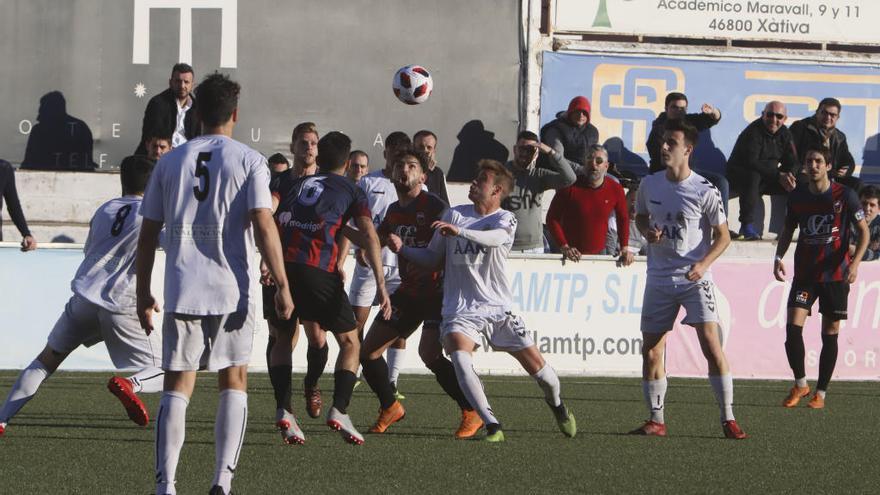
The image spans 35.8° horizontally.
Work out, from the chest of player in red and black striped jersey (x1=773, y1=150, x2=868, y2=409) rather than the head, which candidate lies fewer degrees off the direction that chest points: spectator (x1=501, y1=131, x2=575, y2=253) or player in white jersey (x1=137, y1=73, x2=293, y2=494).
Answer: the player in white jersey

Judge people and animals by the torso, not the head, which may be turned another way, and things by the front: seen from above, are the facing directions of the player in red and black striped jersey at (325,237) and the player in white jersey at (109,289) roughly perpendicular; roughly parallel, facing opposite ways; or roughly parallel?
roughly parallel

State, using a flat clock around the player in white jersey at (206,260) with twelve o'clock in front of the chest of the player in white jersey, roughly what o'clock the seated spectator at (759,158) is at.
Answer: The seated spectator is roughly at 1 o'clock from the player in white jersey.

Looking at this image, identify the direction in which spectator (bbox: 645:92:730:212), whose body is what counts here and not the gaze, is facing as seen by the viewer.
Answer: toward the camera

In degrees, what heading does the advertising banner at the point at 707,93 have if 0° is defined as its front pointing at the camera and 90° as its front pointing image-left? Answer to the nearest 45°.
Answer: approximately 0°

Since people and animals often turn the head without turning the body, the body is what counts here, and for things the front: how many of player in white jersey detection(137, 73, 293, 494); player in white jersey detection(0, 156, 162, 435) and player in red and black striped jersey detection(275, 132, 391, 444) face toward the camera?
0

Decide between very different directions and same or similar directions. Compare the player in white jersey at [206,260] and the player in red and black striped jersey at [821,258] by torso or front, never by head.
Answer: very different directions

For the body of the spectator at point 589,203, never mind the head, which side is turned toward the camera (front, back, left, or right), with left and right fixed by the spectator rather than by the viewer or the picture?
front

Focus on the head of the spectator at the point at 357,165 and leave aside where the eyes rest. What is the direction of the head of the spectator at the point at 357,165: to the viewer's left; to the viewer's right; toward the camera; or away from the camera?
toward the camera

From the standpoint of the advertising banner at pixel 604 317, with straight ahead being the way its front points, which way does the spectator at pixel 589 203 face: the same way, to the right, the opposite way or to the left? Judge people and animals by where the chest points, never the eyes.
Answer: the same way

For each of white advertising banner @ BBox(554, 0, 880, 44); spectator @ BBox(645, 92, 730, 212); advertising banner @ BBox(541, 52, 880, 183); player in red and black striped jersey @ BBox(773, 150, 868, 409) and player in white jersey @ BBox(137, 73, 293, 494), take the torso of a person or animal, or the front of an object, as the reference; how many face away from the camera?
1

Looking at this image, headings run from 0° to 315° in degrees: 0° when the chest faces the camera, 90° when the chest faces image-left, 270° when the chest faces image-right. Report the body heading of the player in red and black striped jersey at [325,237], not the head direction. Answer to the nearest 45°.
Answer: approximately 225°

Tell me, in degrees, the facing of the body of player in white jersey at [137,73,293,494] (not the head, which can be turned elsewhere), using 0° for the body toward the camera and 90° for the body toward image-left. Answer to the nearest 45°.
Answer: approximately 180°

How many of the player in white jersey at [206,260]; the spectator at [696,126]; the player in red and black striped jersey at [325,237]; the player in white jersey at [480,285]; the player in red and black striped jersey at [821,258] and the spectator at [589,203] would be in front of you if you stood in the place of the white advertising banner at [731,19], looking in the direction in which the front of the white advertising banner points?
6

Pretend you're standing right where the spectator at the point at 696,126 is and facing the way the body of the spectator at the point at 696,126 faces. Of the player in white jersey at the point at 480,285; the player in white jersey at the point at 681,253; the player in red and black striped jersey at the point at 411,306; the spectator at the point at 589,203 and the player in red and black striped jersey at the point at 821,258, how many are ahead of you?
5

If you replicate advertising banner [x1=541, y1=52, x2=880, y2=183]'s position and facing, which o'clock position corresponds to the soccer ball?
The soccer ball is roughly at 1 o'clock from the advertising banner.
